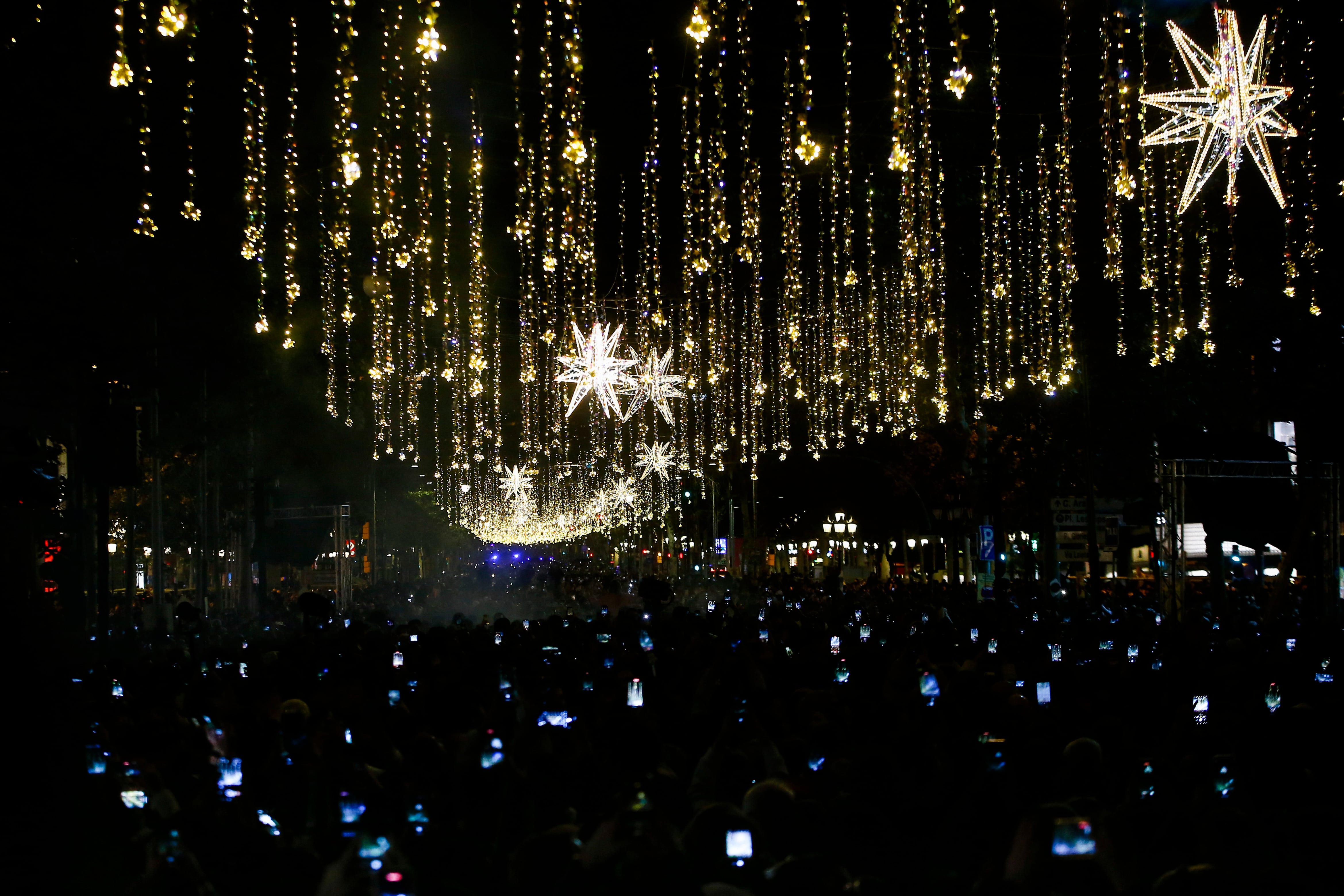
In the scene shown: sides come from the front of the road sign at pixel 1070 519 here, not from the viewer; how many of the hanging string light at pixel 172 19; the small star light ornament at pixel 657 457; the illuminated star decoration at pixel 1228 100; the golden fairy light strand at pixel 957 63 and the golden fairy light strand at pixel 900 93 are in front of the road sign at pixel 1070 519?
4

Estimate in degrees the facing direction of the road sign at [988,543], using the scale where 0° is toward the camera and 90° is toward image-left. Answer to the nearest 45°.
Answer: approximately 0°

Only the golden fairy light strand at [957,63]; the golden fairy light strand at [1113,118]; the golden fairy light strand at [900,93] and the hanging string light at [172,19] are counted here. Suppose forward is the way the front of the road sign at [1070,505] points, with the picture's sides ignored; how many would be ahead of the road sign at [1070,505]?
4

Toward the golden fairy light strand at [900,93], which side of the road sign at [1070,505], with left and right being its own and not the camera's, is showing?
front

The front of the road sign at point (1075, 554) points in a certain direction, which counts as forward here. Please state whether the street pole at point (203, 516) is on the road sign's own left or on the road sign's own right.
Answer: on the road sign's own right

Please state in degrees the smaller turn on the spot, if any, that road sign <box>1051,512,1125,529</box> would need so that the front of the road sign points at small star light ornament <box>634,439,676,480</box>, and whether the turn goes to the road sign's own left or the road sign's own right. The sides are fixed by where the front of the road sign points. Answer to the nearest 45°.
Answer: approximately 135° to the road sign's own right

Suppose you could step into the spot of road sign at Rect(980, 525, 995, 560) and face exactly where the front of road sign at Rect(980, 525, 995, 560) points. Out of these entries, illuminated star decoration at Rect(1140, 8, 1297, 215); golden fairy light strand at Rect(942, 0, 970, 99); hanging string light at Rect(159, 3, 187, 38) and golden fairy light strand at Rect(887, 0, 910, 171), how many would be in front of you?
4

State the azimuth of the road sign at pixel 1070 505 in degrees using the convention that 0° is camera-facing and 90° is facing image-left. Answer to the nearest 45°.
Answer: approximately 0°
